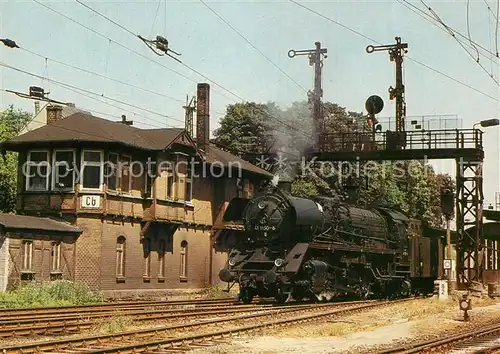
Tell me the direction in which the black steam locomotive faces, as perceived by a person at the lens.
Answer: facing the viewer and to the left of the viewer

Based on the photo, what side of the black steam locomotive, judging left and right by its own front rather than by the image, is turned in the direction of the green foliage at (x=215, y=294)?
right

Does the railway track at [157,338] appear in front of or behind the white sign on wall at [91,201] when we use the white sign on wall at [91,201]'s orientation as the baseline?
in front

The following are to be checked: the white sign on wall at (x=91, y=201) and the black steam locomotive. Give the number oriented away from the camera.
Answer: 0

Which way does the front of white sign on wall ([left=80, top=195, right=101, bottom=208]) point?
toward the camera

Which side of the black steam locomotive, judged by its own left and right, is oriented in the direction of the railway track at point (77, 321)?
front

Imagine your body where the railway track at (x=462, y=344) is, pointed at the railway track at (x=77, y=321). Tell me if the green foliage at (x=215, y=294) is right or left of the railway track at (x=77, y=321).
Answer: right

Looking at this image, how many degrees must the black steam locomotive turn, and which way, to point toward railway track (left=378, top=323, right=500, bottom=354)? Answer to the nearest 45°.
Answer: approximately 45° to its left

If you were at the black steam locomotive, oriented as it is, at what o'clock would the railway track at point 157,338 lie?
The railway track is roughly at 11 o'clock from the black steam locomotive.

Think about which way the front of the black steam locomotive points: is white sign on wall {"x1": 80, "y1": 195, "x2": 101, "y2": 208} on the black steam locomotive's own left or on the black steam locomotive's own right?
on the black steam locomotive's own right

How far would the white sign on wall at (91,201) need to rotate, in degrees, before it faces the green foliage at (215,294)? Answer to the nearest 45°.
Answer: approximately 90° to its left
